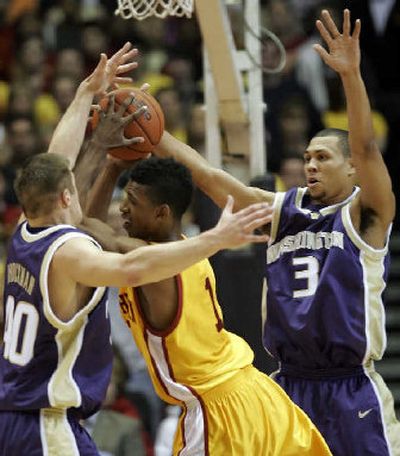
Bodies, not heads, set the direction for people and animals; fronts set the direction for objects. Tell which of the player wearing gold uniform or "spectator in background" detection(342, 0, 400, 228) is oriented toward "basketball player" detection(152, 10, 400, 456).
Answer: the spectator in background

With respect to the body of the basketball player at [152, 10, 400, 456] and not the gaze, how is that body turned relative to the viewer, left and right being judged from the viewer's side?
facing the viewer and to the left of the viewer

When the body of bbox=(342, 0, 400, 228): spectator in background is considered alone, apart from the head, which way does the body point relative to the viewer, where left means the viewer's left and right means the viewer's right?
facing the viewer

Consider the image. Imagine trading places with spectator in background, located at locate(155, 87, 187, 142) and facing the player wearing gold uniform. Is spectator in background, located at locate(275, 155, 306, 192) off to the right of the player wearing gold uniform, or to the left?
left

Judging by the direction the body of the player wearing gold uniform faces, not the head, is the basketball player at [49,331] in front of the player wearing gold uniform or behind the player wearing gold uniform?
in front

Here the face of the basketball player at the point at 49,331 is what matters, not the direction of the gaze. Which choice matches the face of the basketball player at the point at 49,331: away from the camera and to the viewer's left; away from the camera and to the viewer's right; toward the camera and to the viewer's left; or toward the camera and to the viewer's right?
away from the camera and to the viewer's right

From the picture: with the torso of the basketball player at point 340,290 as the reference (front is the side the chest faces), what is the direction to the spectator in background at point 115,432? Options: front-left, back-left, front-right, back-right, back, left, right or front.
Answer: right

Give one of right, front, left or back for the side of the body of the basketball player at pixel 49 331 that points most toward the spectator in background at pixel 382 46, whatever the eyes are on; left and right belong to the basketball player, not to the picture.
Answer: front

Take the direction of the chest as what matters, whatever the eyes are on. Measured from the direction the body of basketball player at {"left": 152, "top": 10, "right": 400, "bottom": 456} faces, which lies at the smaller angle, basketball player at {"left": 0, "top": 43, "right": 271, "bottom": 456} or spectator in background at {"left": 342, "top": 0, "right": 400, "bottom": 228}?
the basketball player

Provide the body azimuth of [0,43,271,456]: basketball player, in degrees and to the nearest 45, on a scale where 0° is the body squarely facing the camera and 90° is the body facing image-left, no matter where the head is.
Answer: approximately 225°

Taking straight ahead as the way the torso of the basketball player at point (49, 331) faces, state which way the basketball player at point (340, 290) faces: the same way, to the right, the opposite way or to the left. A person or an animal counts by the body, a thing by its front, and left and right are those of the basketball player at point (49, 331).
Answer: the opposite way

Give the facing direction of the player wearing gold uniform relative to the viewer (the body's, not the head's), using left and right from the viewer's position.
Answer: facing to the left of the viewer

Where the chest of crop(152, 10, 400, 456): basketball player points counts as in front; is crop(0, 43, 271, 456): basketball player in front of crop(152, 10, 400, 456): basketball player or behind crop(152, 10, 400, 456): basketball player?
in front

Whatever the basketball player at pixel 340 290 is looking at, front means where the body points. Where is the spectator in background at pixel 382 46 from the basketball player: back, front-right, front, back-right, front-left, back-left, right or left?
back-right

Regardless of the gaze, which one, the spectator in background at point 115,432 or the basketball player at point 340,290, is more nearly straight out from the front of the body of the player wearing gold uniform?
the spectator in background
